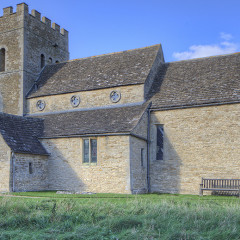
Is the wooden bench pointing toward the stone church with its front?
no

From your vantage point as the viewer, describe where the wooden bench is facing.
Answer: facing the viewer
